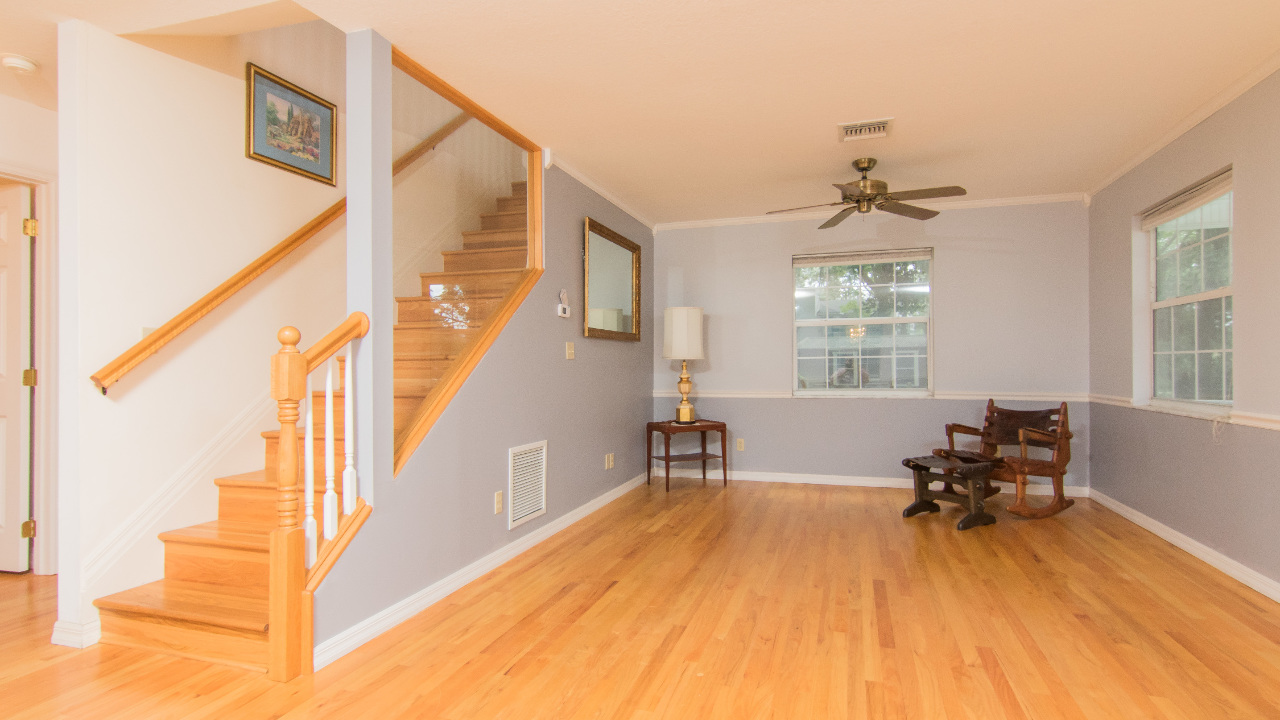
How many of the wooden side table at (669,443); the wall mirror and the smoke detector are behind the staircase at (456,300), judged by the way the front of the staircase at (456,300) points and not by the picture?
2

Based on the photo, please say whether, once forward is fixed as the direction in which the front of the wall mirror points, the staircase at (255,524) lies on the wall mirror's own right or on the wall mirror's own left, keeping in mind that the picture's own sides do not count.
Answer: on the wall mirror's own right

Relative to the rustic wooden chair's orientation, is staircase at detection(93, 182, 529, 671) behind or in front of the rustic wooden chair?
in front

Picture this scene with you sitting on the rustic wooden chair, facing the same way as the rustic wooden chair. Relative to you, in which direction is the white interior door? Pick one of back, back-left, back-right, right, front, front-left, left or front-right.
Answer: front

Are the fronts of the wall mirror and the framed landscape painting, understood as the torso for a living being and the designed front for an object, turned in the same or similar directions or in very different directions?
same or similar directions

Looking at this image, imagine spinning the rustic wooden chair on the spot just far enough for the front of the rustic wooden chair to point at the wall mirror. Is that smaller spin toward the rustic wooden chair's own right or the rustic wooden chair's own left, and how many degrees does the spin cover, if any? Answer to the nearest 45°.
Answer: approximately 45° to the rustic wooden chair's own right

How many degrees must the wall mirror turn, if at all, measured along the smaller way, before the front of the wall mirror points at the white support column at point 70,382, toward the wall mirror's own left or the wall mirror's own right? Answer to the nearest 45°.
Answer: approximately 90° to the wall mirror's own right

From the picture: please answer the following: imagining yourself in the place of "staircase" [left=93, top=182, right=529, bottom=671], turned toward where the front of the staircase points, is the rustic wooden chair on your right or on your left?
on your left

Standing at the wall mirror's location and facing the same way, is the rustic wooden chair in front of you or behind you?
in front

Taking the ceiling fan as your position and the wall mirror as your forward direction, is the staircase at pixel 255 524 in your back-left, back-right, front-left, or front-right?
front-left

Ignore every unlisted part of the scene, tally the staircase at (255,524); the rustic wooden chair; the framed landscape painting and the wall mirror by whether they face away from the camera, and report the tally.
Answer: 0

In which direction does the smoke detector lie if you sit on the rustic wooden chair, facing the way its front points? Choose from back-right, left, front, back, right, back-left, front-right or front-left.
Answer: front

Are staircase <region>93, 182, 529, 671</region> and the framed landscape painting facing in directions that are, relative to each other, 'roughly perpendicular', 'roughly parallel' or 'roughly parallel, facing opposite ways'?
roughly perpendicular

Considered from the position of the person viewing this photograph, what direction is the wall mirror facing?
facing the viewer and to the right of the viewer

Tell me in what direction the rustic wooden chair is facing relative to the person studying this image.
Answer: facing the viewer and to the left of the viewer
